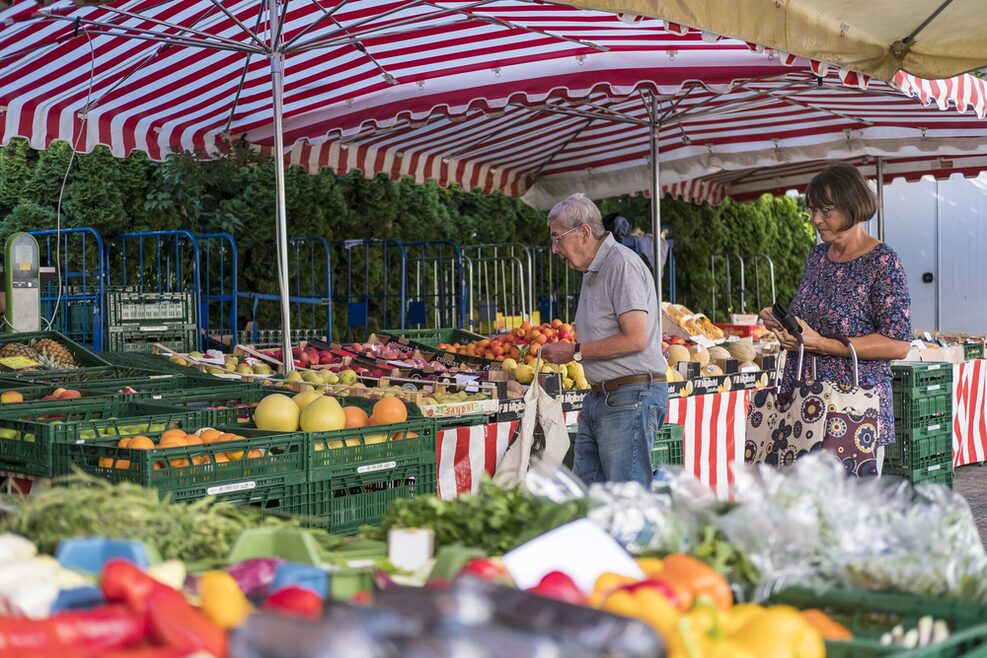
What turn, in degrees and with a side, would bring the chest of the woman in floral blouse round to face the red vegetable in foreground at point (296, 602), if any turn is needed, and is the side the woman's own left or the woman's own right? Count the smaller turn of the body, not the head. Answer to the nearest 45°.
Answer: approximately 45° to the woman's own left

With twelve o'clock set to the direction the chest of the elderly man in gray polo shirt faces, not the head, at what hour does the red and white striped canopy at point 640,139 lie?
The red and white striped canopy is roughly at 3 o'clock from the elderly man in gray polo shirt.

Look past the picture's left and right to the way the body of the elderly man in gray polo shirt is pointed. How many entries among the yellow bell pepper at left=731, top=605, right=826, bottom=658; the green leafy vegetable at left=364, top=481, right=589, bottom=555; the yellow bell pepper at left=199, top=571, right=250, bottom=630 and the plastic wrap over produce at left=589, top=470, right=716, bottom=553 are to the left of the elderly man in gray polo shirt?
4

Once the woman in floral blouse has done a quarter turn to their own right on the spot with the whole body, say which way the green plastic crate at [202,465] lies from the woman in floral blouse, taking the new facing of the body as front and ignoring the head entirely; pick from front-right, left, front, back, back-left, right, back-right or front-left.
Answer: left

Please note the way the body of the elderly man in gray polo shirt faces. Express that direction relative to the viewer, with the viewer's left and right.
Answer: facing to the left of the viewer

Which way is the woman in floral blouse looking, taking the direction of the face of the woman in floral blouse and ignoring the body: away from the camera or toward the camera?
toward the camera

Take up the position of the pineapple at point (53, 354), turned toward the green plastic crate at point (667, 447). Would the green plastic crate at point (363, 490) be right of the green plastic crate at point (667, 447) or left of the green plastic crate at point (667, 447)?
right

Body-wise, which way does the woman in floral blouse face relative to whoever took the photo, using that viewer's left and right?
facing the viewer and to the left of the viewer

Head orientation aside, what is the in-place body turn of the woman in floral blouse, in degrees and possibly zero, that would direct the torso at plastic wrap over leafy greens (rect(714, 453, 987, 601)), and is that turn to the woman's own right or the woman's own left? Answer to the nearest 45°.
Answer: approximately 45° to the woman's own left

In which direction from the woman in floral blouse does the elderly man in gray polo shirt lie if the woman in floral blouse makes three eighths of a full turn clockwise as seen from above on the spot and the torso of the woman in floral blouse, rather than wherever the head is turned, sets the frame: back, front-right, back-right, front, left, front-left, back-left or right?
left

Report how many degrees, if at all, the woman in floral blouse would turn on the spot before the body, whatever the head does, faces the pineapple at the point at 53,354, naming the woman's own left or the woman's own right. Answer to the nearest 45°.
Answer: approximately 45° to the woman's own right

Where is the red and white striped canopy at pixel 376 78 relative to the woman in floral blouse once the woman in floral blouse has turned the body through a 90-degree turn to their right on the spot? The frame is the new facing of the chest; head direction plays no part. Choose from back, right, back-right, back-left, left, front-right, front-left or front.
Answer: front

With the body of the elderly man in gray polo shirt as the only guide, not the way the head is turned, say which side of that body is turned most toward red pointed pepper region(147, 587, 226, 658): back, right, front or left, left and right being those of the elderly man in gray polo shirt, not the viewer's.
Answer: left

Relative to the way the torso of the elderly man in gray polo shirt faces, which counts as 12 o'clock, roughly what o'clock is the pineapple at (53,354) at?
The pineapple is roughly at 1 o'clock from the elderly man in gray polo shirt.

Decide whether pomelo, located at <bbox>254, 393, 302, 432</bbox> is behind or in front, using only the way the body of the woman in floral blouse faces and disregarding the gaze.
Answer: in front

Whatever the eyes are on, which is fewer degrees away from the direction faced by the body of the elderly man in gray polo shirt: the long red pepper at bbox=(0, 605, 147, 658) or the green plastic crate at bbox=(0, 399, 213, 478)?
the green plastic crate

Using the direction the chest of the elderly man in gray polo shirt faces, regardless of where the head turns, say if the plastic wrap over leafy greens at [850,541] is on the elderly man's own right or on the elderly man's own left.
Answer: on the elderly man's own left
